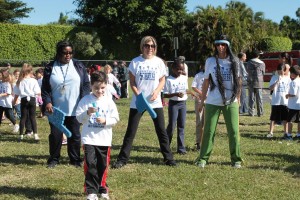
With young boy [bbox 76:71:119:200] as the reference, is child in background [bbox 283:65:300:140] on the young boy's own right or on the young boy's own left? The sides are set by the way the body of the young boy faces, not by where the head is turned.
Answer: on the young boy's own left

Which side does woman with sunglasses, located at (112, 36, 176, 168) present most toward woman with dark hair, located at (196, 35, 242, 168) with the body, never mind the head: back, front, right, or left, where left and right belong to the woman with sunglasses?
left

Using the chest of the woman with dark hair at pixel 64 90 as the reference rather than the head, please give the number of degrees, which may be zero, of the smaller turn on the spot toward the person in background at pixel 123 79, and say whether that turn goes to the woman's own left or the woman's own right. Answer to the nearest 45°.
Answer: approximately 180°

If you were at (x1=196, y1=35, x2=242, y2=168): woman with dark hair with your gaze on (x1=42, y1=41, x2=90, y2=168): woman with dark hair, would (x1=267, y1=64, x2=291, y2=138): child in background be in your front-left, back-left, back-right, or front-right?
back-right
